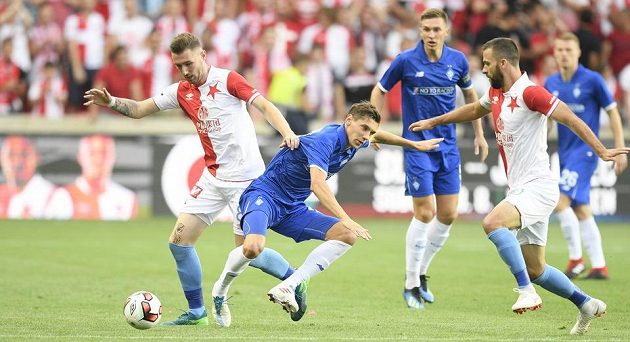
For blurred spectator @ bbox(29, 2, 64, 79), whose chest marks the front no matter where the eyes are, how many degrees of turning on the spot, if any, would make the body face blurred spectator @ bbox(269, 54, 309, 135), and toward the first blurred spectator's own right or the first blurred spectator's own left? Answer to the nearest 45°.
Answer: approximately 45° to the first blurred spectator's own left

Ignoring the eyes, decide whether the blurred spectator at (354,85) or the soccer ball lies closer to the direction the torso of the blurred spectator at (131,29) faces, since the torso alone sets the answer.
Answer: the soccer ball

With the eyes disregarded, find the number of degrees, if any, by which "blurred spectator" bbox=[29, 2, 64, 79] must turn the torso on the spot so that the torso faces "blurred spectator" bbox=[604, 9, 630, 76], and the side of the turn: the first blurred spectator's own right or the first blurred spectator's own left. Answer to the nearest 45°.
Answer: approximately 90° to the first blurred spectator's own left

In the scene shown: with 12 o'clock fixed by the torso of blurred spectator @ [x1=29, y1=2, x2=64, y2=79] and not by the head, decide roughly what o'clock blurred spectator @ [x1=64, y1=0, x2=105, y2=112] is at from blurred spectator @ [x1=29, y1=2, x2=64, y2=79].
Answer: blurred spectator @ [x1=64, y1=0, x2=105, y2=112] is roughly at 10 o'clock from blurred spectator @ [x1=29, y1=2, x2=64, y2=79].

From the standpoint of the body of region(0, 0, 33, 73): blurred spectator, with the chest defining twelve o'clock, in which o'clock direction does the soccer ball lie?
The soccer ball is roughly at 12 o'clock from the blurred spectator.
